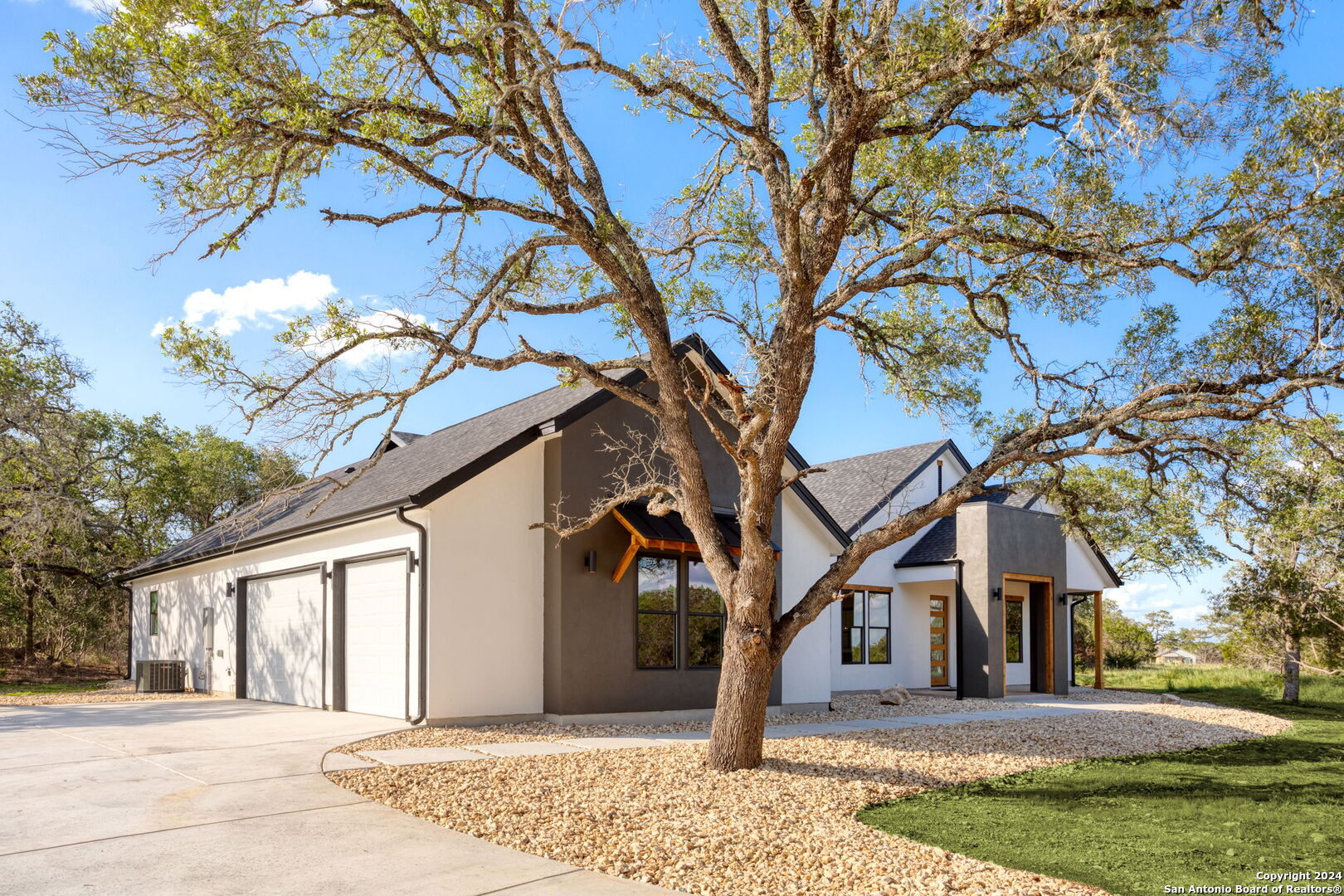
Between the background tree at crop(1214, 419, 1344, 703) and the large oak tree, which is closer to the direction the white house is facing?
the large oak tree

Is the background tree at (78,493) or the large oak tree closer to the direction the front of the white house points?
the large oak tree

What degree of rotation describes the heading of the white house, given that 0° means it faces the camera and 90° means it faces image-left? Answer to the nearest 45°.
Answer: approximately 315°

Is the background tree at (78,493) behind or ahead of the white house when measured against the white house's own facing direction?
behind
